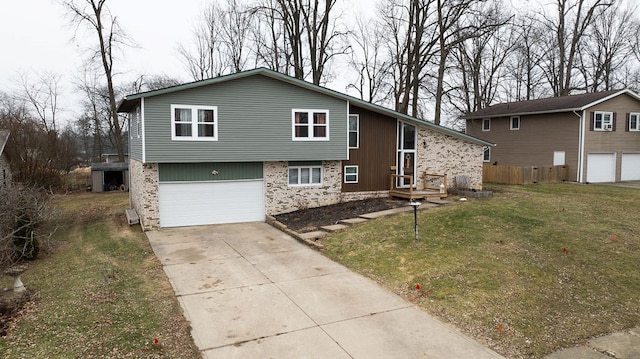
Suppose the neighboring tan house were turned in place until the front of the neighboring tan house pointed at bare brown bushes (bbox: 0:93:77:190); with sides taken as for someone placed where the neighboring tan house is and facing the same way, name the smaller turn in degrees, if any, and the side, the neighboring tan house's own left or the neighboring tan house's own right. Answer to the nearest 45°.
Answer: approximately 90° to the neighboring tan house's own right

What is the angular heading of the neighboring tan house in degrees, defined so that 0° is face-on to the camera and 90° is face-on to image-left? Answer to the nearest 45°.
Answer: approximately 315°

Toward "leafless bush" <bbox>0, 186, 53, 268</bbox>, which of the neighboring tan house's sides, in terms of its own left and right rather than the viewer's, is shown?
right

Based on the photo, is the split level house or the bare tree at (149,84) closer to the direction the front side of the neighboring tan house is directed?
the split level house

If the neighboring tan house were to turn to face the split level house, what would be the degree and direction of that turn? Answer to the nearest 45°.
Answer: approximately 90° to its right

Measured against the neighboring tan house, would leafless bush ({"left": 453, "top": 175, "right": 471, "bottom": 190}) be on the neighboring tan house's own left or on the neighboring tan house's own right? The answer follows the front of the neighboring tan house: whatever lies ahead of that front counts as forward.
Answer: on the neighboring tan house's own right

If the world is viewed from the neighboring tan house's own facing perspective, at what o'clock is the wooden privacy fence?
The wooden privacy fence is roughly at 3 o'clock from the neighboring tan house.

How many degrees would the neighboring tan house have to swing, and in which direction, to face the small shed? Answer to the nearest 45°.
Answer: approximately 90° to its right
